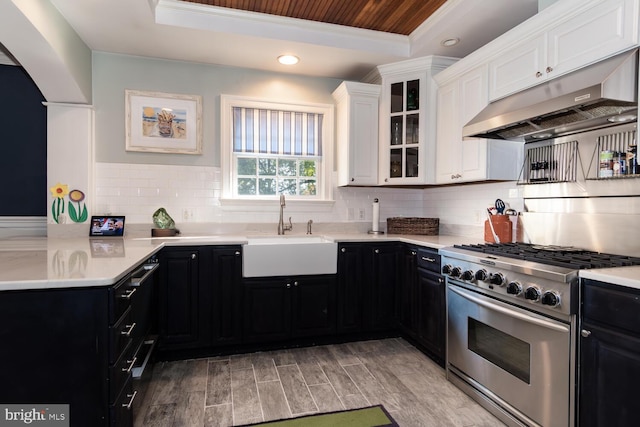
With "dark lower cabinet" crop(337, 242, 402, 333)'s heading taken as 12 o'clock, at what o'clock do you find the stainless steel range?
The stainless steel range is roughly at 11 o'clock from the dark lower cabinet.

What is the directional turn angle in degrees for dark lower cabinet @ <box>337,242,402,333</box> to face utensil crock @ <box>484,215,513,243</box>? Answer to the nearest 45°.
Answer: approximately 90° to its left

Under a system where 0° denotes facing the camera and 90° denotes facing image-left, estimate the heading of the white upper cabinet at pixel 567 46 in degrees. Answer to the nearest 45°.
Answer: approximately 45°

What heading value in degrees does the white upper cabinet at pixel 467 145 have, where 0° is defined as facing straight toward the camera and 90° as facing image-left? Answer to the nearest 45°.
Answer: approximately 45°
